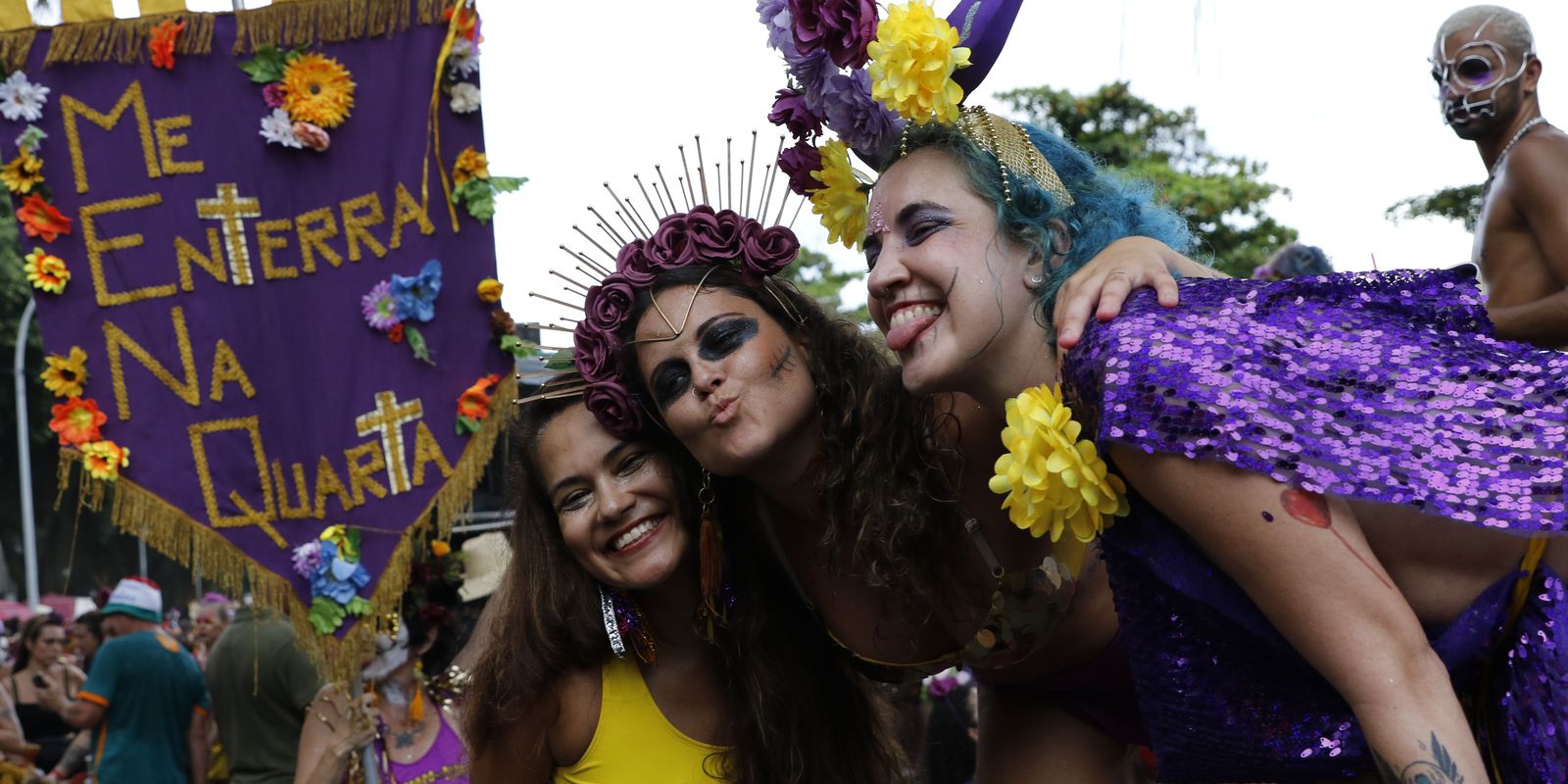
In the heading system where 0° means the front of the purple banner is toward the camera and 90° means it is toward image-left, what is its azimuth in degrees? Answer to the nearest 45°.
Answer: approximately 0°

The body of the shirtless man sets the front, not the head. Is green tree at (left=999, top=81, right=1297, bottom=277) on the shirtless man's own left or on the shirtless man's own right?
on the shirtless man's own right

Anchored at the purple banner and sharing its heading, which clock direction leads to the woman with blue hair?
The woman with blue hair is roughly at 11 o'clock from the purple banner.

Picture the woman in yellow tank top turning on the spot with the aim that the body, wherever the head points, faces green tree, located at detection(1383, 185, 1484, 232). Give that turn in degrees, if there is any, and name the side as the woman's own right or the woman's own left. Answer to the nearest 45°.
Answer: approximately 135° to the woman's own left

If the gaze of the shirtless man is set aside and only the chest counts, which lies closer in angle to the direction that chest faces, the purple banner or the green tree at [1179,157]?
the purple banner

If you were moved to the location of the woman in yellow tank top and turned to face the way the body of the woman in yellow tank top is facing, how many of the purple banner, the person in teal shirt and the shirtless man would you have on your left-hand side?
1
